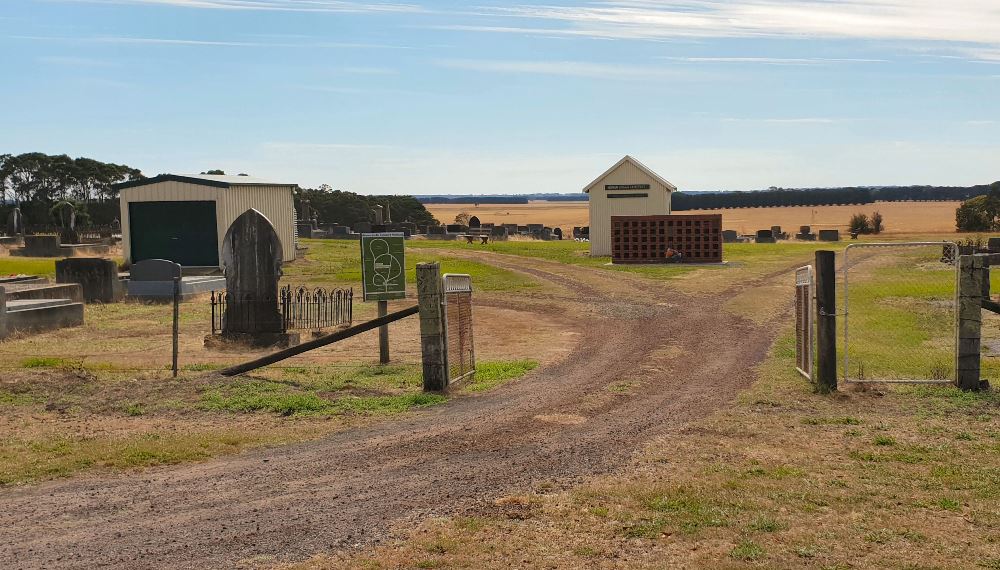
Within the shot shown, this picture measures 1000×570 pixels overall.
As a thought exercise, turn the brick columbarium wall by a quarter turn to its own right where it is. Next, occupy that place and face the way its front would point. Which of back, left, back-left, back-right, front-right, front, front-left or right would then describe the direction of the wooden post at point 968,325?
left

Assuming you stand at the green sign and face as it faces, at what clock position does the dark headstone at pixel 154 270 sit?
The dark headstone is roughly at 5 o'clock from the green sign.

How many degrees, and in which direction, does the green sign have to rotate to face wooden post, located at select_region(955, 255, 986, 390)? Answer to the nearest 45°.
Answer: approximately 45° to its left

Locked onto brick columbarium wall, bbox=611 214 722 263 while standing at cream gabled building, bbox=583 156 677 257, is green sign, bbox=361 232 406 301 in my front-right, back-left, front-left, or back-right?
front-right

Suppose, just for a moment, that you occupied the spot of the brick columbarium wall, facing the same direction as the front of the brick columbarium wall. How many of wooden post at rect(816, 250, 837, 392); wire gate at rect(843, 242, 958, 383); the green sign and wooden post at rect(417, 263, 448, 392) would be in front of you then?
4

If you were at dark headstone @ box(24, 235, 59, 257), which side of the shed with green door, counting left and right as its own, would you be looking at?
right

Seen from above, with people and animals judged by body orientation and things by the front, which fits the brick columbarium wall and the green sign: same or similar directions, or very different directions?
same or similar directions

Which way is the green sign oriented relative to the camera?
toward the camera

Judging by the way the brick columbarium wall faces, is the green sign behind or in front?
in front

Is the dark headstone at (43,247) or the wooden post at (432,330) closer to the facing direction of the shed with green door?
the wooden post

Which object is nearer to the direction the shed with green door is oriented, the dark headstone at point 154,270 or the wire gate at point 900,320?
the dark headstone

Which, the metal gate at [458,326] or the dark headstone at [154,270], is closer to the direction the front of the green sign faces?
the metal gate

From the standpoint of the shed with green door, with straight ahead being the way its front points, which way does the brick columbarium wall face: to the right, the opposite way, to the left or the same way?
the same way

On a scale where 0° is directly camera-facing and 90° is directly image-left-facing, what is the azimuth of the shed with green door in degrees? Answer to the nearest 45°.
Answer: approximately 45°

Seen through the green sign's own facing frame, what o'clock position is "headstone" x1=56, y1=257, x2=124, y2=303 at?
The headstone is roughly at 5 o'clock from the green sign.

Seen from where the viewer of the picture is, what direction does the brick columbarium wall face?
facing the viewer

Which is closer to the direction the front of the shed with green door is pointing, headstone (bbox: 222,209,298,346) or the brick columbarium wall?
the headstone

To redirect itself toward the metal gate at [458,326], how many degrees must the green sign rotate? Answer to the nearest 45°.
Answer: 0° — it already faces it

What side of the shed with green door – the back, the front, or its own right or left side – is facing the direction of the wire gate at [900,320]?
left

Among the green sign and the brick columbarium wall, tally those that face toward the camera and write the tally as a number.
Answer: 2

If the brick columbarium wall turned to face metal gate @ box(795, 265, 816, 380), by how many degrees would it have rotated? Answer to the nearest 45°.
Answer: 0° — it already faces it
